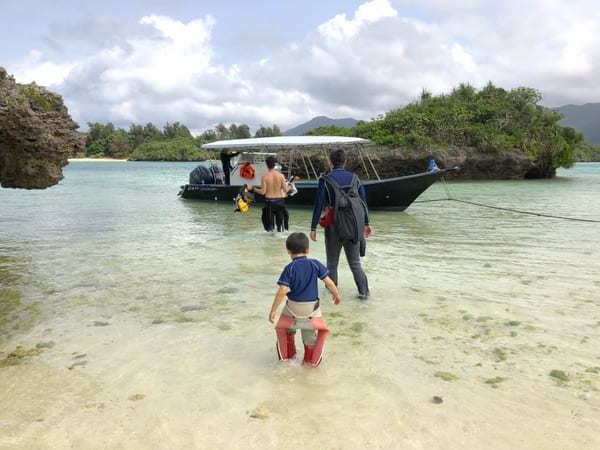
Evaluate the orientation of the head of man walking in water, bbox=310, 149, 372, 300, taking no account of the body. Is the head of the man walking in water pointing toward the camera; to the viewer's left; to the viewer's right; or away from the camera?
away from the camera

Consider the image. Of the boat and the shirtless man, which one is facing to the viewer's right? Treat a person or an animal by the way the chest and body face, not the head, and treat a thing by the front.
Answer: the boat

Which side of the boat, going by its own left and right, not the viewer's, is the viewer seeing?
right

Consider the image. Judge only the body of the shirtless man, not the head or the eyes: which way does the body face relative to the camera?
away from the camera

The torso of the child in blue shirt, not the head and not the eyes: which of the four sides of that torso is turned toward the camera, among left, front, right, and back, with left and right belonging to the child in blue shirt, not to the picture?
back

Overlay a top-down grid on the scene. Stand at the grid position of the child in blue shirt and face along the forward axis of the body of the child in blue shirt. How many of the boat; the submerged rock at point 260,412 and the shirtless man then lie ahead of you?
2

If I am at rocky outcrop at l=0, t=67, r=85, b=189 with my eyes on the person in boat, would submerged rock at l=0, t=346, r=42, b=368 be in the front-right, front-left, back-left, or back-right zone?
front-right

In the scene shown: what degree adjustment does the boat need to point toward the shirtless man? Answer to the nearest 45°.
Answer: approximately 90° to its right

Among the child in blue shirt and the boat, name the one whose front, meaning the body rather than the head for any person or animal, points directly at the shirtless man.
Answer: the child in blue shirt

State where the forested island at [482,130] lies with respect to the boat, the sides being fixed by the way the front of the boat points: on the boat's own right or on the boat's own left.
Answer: on the boat's own left
